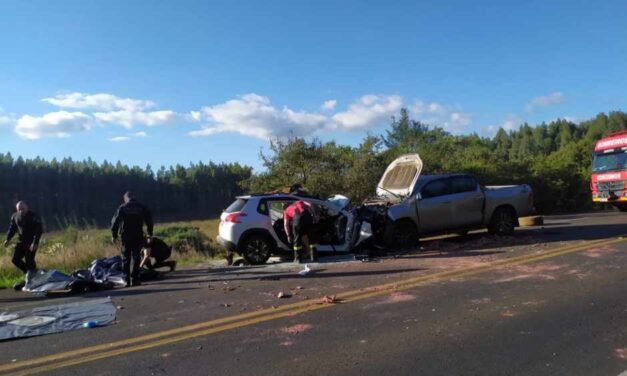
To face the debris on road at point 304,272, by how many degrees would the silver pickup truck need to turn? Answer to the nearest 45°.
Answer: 0° — it already faces it

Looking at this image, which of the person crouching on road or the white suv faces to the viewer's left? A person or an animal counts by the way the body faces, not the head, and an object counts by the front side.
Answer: the person crouching on road

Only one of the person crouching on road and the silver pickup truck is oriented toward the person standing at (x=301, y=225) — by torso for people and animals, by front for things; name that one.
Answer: the silver pickup truck

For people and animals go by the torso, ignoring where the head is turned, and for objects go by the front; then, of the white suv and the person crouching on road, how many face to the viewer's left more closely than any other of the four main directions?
1

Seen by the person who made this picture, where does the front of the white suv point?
facing away from the viewer and to the right of the viewer

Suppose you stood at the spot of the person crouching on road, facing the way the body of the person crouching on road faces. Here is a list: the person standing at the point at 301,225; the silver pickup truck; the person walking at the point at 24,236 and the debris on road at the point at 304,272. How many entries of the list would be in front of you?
1

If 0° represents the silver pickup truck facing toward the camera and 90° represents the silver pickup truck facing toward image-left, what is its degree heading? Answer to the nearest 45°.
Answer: approximately 45°

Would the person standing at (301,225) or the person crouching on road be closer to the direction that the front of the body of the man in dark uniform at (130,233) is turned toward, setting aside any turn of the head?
the person crouching on road

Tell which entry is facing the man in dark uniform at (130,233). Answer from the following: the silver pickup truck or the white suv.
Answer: the silver pickup truck

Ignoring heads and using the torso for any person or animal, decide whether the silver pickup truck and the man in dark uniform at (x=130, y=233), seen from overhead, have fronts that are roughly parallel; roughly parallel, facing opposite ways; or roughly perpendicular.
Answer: roughly perpendicular

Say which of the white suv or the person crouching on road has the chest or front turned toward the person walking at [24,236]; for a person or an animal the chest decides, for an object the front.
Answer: the person crouching on road

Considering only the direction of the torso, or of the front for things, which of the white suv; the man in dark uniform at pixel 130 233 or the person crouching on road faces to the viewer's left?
the person crouching on road

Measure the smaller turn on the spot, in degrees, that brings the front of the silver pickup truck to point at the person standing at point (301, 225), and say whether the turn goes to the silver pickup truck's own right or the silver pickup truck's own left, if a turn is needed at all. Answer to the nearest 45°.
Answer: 0° — it already faces them

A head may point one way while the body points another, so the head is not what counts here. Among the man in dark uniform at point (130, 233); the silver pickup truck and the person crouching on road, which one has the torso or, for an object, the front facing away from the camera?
the man in dark uniform

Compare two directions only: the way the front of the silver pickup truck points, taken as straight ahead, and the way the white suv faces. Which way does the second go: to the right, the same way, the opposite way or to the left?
the opposite way

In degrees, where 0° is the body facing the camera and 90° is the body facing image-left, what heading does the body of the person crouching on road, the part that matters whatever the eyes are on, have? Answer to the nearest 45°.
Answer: approximately 90°

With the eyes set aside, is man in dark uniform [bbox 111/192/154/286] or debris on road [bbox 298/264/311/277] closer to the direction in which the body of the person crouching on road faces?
the man in dark uniform

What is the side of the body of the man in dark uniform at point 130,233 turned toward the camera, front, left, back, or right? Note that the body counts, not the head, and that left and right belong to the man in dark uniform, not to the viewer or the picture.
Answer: back
